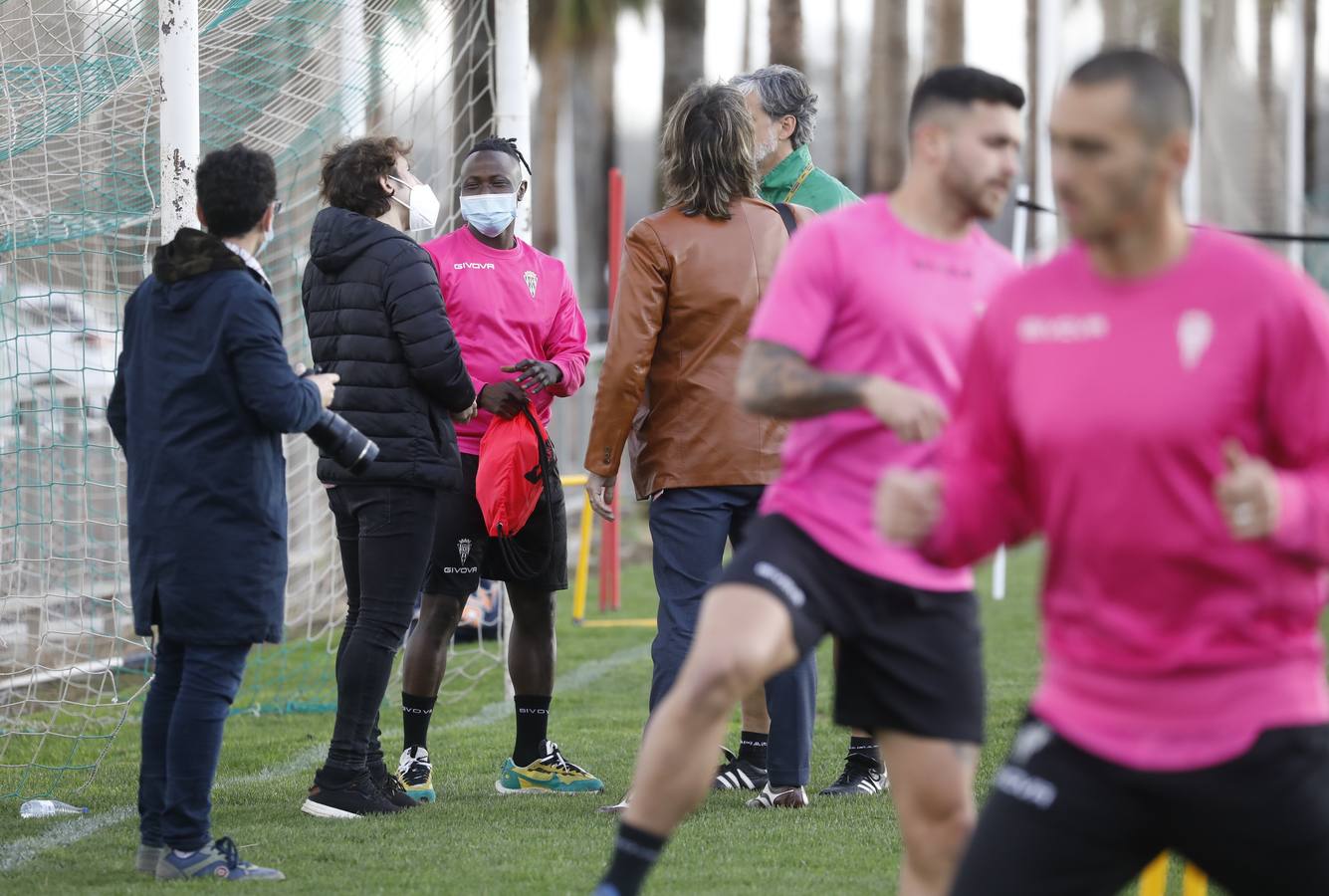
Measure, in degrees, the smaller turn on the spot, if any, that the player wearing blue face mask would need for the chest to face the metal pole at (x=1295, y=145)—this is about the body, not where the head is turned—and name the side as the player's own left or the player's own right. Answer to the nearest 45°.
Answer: approximately 135° to the player's own left

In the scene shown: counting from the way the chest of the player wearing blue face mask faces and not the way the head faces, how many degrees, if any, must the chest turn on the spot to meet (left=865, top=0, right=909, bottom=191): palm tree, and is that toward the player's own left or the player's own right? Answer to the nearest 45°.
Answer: approximately 180°

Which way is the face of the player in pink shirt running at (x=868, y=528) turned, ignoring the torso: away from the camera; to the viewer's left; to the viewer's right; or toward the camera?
to the viewer's right

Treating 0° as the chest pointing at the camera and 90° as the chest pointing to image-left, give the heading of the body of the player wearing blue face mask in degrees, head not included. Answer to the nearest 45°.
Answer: approximately 0°

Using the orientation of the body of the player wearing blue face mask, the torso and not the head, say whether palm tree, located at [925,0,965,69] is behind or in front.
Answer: behind

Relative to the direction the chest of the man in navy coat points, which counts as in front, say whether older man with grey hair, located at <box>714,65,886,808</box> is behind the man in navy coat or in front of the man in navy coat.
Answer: in front

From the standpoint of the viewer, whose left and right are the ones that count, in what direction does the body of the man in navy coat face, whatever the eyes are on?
facing away from the viewer and to the right of the viewer

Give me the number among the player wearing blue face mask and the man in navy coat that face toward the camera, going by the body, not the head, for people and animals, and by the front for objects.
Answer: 1

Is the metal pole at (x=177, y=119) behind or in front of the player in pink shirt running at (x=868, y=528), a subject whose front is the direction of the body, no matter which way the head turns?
behind

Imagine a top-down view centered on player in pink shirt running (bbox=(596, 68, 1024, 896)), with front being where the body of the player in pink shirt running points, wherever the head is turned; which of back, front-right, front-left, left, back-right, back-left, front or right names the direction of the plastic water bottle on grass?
back

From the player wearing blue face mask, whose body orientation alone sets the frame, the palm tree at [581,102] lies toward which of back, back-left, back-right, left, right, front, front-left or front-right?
back
